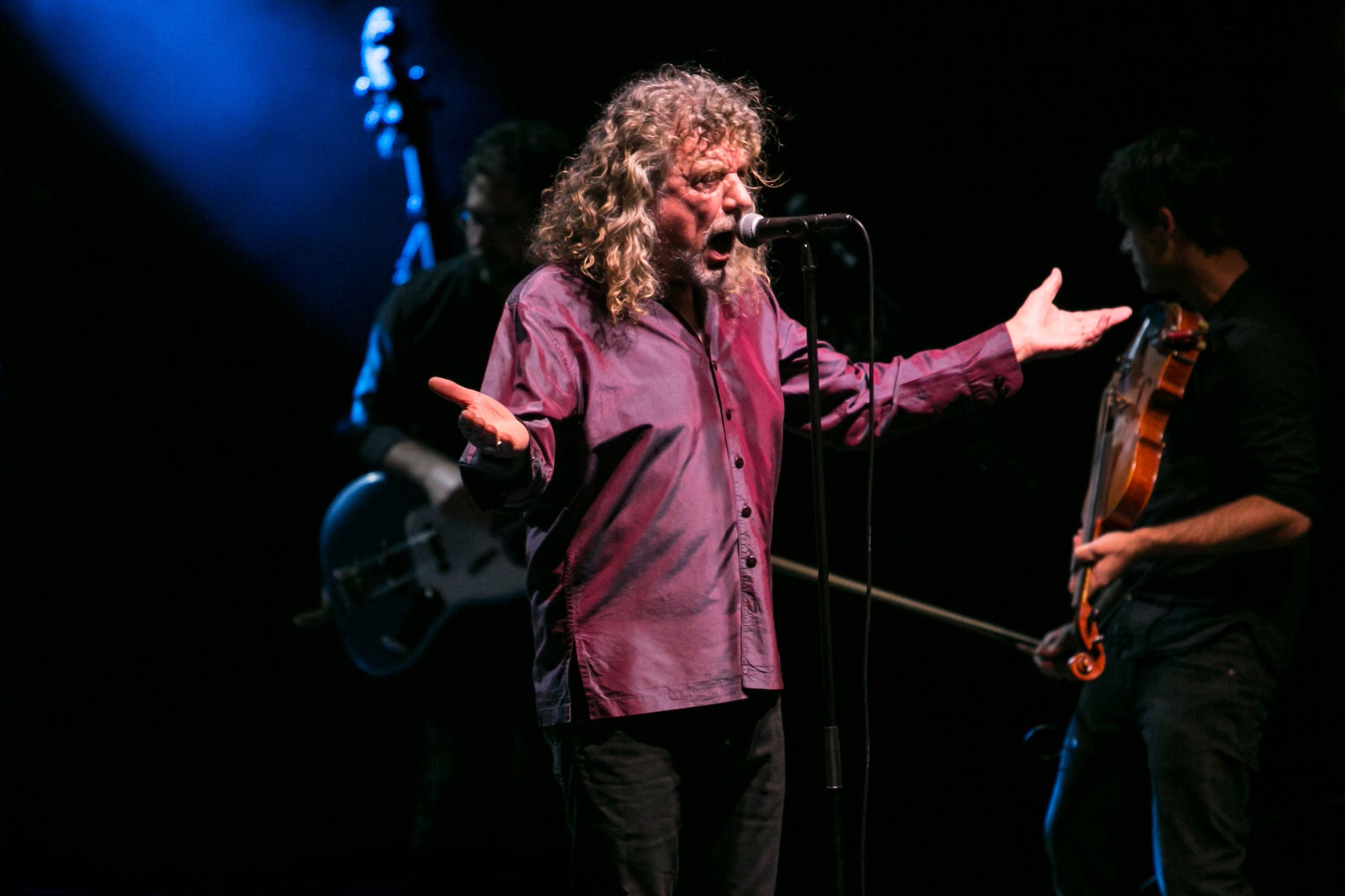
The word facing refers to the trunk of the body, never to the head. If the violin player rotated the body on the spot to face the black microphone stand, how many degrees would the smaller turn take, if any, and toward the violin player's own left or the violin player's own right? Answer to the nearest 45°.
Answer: approximately 45° to the violin player's own left

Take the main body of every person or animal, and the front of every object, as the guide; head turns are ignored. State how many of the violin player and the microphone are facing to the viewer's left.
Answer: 2

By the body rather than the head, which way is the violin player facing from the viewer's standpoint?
to the viewer's left

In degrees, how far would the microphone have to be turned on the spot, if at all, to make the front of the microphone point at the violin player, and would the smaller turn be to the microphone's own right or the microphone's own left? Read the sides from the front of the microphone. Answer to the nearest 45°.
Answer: approximately 135° to the microphone's own right

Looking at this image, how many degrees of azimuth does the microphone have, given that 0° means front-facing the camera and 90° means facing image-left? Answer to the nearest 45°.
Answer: approximately 90°
